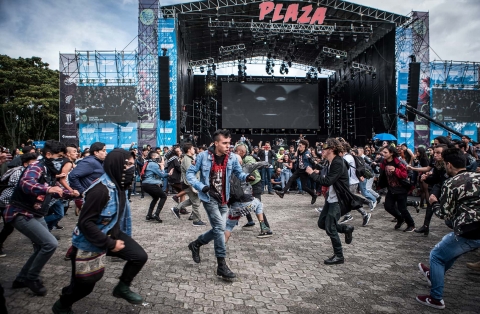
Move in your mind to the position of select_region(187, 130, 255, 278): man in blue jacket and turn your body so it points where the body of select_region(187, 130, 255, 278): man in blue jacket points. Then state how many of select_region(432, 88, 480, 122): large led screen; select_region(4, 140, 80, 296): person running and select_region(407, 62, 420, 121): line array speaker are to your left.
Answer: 2

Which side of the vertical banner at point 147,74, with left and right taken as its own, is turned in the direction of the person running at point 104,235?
front

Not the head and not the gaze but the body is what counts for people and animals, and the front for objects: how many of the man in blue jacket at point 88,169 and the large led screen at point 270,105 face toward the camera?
1

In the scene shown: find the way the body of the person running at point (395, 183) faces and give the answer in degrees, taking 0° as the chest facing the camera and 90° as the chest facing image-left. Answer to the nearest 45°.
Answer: approximately 45°

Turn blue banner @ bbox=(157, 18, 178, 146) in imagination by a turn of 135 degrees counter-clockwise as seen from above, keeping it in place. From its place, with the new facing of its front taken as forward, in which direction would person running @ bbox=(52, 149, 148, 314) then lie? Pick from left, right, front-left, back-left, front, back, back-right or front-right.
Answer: back-right

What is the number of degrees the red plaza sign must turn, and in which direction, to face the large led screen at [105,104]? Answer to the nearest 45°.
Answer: approximately 90° to its right

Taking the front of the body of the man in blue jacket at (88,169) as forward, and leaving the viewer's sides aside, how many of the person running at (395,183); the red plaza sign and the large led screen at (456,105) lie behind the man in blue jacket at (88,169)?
0

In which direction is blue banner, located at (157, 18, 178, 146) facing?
toward the camera

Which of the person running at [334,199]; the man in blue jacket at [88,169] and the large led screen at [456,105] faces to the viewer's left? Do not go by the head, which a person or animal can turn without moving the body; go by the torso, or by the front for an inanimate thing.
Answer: the person running

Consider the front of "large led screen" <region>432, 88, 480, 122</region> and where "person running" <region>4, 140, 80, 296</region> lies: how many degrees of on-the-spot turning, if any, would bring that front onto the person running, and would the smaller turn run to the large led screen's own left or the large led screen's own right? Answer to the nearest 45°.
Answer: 0° — it already faces them

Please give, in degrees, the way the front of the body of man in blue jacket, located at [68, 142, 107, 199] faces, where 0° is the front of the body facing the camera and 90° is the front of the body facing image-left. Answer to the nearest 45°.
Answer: approximately 270°

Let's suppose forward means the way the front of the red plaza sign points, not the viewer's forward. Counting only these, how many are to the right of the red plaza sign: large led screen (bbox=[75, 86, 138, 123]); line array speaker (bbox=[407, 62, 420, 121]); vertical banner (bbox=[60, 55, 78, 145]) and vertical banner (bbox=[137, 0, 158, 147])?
3

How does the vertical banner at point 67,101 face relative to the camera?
toward the camera

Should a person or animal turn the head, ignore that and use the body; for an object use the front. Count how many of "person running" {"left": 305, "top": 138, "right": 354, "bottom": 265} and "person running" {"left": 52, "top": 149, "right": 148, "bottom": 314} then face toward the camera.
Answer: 0

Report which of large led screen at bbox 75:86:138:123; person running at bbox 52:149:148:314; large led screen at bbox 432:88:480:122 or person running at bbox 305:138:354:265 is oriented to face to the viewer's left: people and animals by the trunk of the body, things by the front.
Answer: person running at bbox 305:138:354:265
